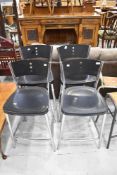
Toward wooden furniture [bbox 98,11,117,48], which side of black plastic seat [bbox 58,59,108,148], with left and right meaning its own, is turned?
back

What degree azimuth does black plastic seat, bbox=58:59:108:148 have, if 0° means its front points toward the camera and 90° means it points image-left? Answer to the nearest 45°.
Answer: approximately 0°

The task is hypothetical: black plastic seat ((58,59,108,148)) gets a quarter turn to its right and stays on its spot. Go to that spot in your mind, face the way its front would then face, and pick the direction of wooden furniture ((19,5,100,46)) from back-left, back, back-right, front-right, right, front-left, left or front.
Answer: right
